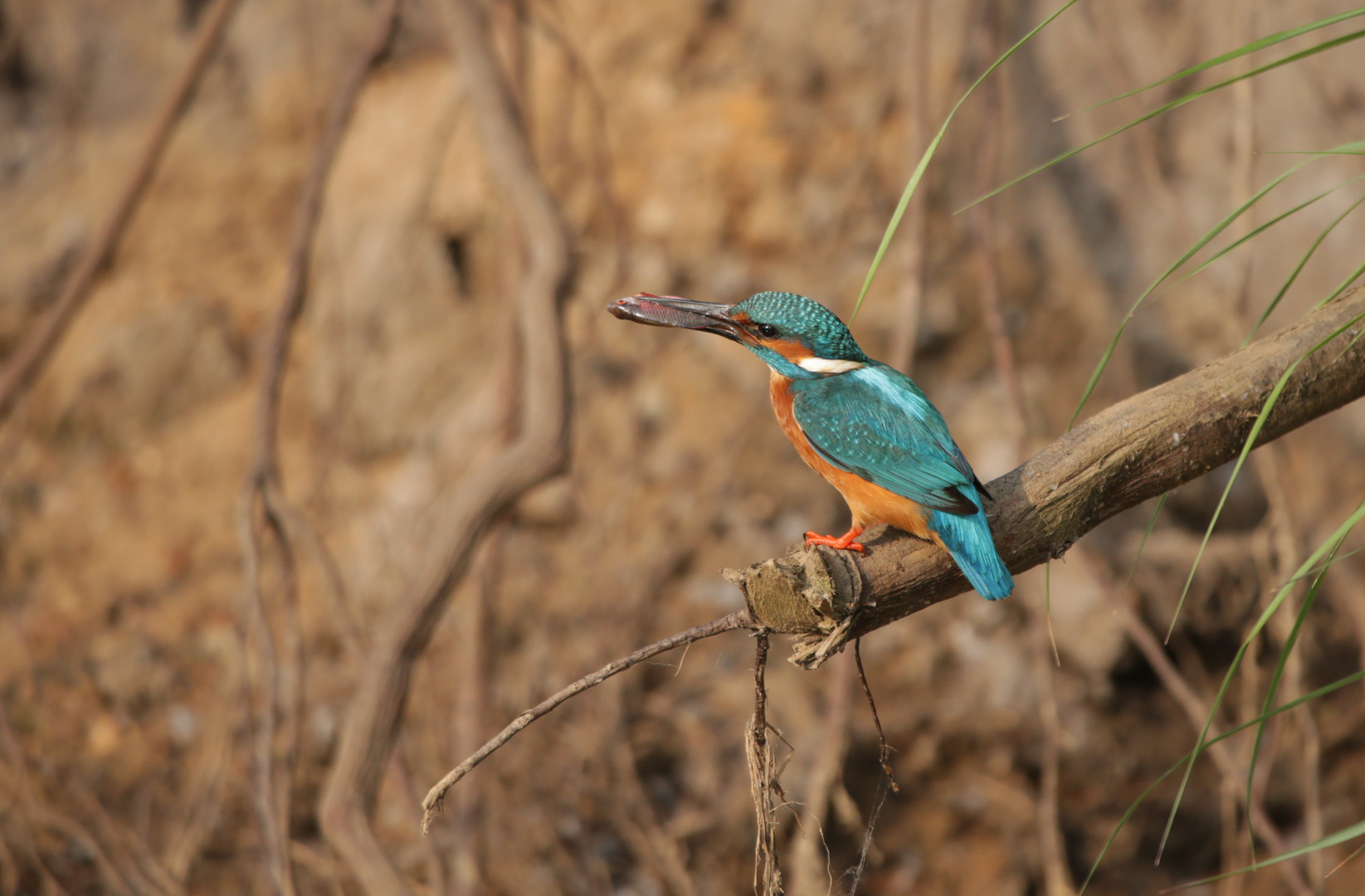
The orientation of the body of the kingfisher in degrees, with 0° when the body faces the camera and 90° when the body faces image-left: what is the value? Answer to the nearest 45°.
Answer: approximately 90°

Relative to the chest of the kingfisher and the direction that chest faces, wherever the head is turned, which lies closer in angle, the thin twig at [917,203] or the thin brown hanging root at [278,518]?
the thin brown hanging root

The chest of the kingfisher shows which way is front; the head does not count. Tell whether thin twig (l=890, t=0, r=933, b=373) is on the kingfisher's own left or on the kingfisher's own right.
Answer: on the kingfisher's own right
